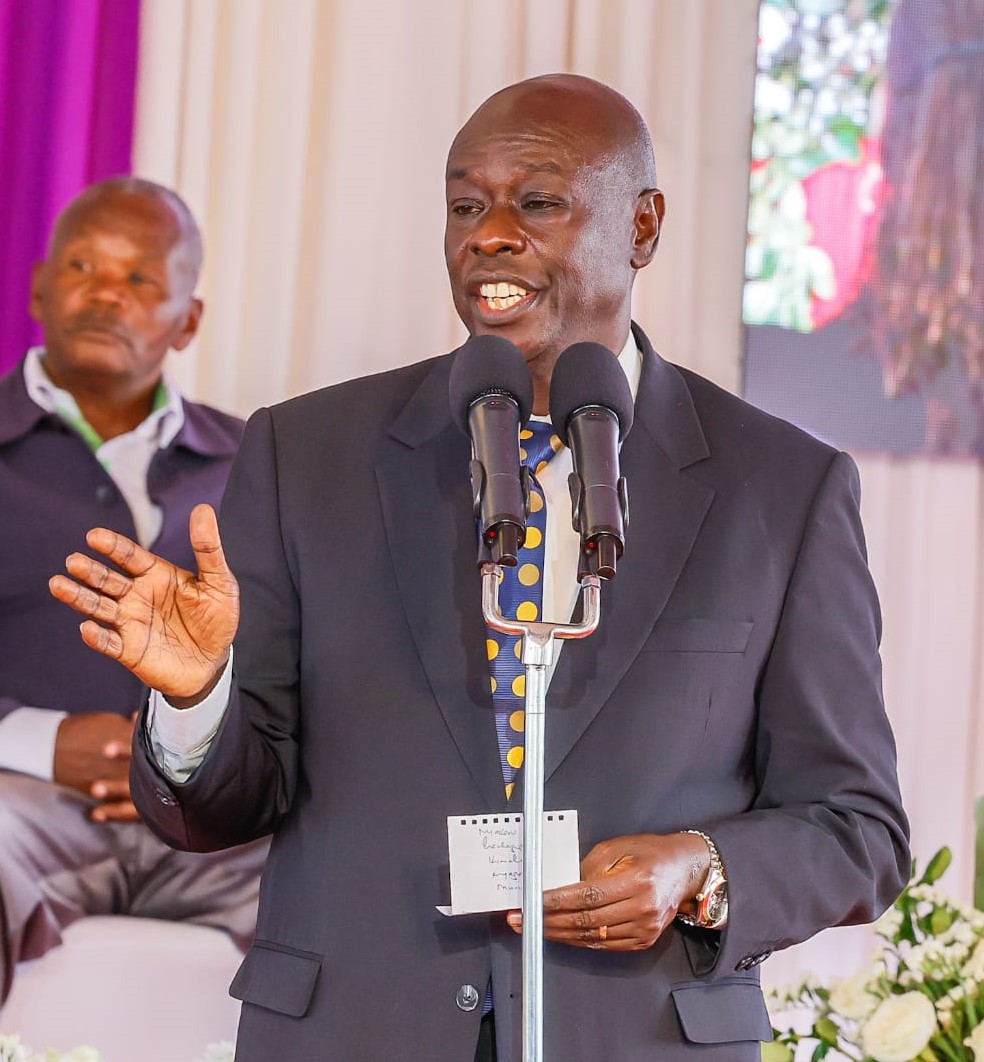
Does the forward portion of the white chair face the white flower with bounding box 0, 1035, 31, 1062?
yes

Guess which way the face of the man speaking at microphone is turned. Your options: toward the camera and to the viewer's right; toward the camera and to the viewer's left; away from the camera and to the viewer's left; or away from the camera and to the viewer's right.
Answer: toward the camera and to the viewer's left

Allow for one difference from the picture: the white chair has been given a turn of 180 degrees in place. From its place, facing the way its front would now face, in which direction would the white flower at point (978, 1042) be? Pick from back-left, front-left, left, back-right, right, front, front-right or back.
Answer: back-right

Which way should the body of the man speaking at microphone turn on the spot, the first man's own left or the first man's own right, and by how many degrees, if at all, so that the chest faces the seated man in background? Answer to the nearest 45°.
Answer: approximately 135° to the first man's own right

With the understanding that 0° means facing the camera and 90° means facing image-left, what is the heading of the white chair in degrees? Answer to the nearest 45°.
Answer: approximately 0°

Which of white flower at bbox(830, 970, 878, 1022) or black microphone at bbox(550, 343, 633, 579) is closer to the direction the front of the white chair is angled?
the black microphone

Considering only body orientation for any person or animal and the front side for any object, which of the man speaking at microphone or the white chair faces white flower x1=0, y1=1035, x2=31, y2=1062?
the white chair

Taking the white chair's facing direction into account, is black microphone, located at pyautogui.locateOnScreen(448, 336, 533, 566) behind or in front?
in front

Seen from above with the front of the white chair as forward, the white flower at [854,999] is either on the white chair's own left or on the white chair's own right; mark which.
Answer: on the white chair's own left

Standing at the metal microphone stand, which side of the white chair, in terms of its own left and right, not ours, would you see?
front

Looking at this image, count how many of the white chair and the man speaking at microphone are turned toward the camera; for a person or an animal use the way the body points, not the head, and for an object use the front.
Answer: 2
